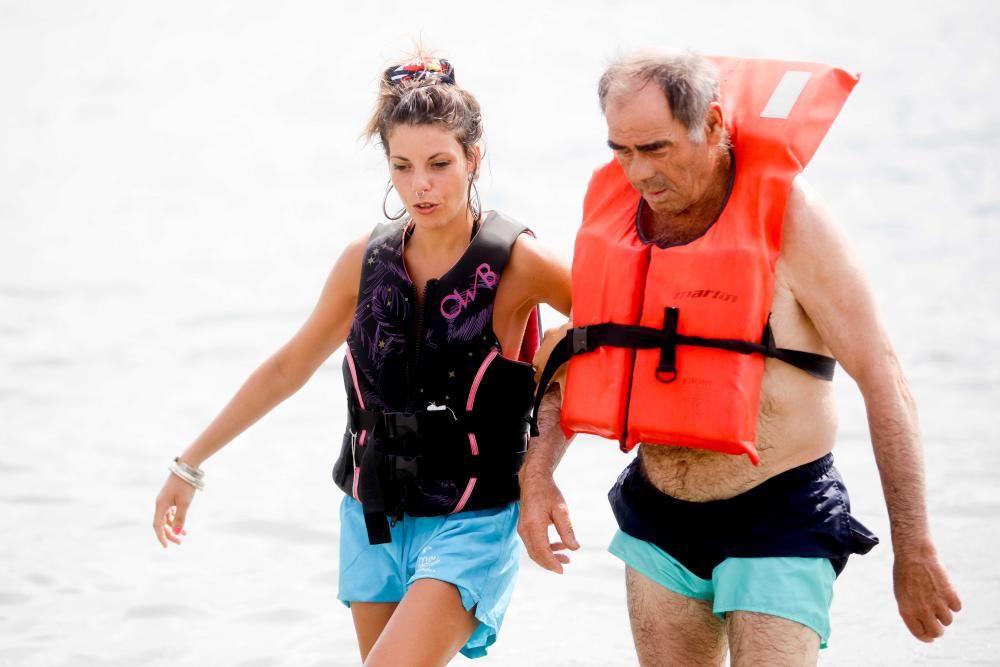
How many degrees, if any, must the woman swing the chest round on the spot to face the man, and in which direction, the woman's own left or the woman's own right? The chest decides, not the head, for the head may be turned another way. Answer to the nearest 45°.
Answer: approximately 90° to the woman's own left

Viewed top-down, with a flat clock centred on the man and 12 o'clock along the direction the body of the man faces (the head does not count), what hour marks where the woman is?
The woman is roughly at 2 o'clock from the man.

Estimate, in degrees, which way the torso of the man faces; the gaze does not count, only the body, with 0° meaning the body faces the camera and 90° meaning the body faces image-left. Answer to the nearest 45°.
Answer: approximately 45°
